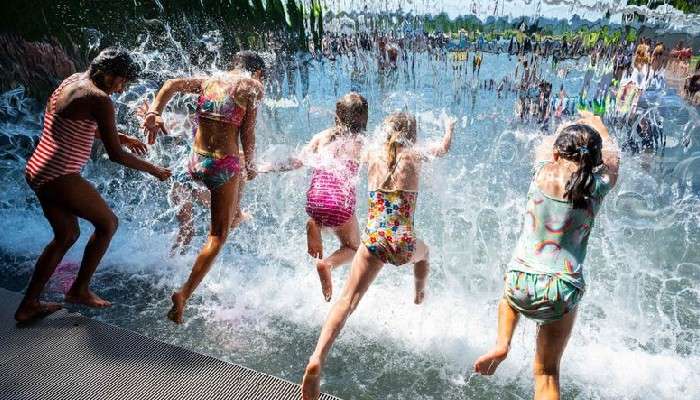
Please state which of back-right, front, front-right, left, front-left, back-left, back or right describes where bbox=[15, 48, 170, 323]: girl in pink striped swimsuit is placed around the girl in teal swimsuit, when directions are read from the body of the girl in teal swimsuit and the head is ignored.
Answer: left

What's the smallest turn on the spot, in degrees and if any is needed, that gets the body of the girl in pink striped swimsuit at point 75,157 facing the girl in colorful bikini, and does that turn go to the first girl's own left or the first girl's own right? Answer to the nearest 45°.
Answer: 0° — they already face them

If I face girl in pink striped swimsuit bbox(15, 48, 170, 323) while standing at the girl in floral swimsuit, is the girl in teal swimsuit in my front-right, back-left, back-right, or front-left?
back-left

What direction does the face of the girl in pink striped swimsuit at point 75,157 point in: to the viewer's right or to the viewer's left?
to the viewer's right

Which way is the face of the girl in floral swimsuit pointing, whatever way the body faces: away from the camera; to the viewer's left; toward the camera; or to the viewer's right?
away from the camera

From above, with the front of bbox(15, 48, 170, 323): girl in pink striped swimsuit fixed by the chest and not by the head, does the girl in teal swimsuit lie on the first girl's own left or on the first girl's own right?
on the first girl's own right

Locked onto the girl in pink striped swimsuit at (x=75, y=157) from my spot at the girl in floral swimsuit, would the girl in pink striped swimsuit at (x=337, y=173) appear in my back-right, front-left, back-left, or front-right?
front-right

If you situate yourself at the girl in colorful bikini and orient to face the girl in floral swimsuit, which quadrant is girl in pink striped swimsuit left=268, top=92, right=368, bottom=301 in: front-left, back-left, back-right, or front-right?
front-left

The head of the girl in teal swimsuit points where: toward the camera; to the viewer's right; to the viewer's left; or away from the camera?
away from the camera

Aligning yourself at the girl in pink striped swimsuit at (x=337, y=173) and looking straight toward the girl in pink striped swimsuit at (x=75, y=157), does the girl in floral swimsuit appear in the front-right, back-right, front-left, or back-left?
back-left

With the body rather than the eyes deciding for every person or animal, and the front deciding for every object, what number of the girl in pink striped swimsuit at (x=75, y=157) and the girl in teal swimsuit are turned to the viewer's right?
1

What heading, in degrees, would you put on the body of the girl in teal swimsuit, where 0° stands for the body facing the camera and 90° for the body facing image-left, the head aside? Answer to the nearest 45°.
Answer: approximately 180°

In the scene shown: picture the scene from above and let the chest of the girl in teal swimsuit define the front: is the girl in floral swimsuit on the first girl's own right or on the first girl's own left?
on the first girl's own left

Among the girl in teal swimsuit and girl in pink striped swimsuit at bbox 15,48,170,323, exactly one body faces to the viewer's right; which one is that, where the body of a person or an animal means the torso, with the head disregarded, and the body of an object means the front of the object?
the girl in pink striped swimsuit

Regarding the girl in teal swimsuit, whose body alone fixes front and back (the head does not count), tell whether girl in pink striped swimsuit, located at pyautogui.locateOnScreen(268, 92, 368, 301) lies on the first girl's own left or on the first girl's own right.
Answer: on the first girl's own left

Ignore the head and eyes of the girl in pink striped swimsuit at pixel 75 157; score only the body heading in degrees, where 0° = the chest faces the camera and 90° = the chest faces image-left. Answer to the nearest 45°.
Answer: approximately 270°
